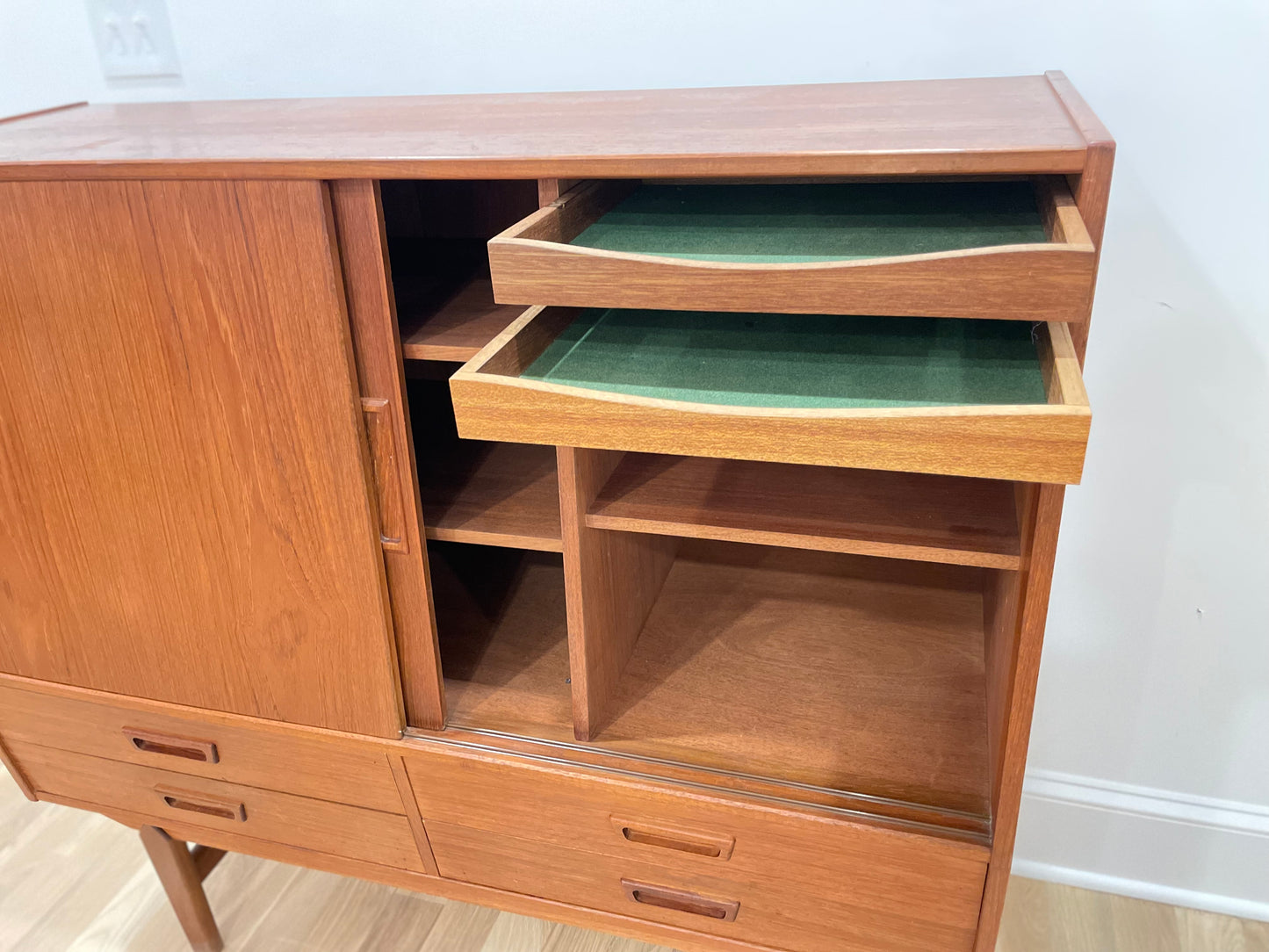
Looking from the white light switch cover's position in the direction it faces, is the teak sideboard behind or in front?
in front

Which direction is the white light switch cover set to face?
toward the camera
